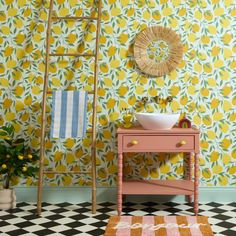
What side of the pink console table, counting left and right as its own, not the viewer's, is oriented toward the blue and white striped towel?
right

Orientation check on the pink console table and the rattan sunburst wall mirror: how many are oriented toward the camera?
2

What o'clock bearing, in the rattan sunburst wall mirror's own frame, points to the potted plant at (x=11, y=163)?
The potted plant is roughly at 3 o'clock from the rattan sunburst wall mirror.

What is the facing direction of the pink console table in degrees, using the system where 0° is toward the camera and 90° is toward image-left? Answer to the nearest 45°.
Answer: approximately 0°

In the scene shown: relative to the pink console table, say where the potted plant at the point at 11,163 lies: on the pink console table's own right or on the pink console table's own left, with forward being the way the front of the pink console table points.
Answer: on the pink console table's own right
